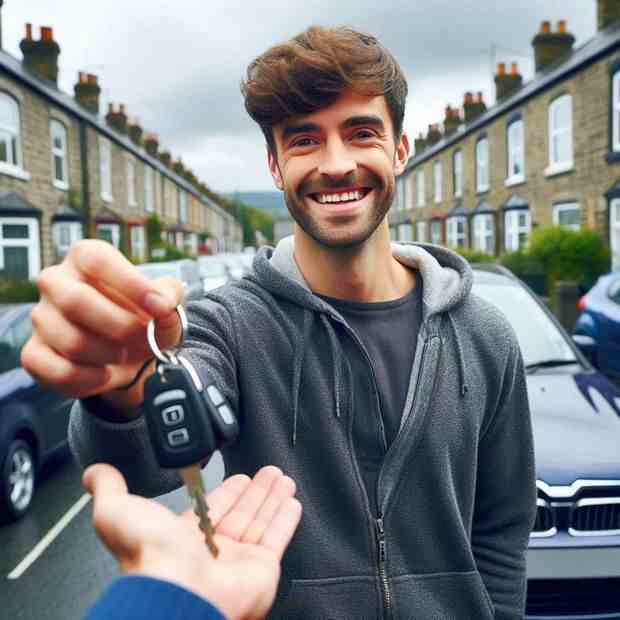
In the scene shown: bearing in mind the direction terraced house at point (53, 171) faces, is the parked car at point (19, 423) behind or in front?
in front

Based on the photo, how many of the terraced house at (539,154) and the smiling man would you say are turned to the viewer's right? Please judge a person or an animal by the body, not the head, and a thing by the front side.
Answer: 0

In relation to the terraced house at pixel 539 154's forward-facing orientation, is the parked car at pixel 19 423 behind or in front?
in front

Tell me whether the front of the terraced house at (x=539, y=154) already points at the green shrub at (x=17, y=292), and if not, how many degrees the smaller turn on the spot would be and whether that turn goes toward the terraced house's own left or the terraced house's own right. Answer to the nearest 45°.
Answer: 0° — it already faces it

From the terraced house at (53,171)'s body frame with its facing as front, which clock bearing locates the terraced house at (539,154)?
the terraced house at (539,154) is roughly at 11 o'clock from the terraced house at (53,171).

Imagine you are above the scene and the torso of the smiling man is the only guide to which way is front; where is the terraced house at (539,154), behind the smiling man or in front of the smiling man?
behind

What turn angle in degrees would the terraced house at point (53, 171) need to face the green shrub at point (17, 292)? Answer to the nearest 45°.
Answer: approximately 45° to its right

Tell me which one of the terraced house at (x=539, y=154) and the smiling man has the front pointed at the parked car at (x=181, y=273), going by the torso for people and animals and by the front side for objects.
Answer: the terraced house

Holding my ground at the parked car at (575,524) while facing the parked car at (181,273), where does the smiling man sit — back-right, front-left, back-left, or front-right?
back-left

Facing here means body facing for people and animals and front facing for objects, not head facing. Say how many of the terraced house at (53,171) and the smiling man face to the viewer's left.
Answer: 0

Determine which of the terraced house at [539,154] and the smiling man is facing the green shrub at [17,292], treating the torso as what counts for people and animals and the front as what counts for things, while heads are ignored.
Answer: the terraced house

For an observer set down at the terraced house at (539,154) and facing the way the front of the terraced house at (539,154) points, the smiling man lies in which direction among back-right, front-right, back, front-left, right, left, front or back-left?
front-left

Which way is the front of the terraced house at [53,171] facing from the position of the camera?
facing the viewer and to the right of the viewer

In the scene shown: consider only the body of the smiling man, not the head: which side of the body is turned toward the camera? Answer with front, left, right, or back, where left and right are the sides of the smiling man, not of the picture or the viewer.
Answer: front
